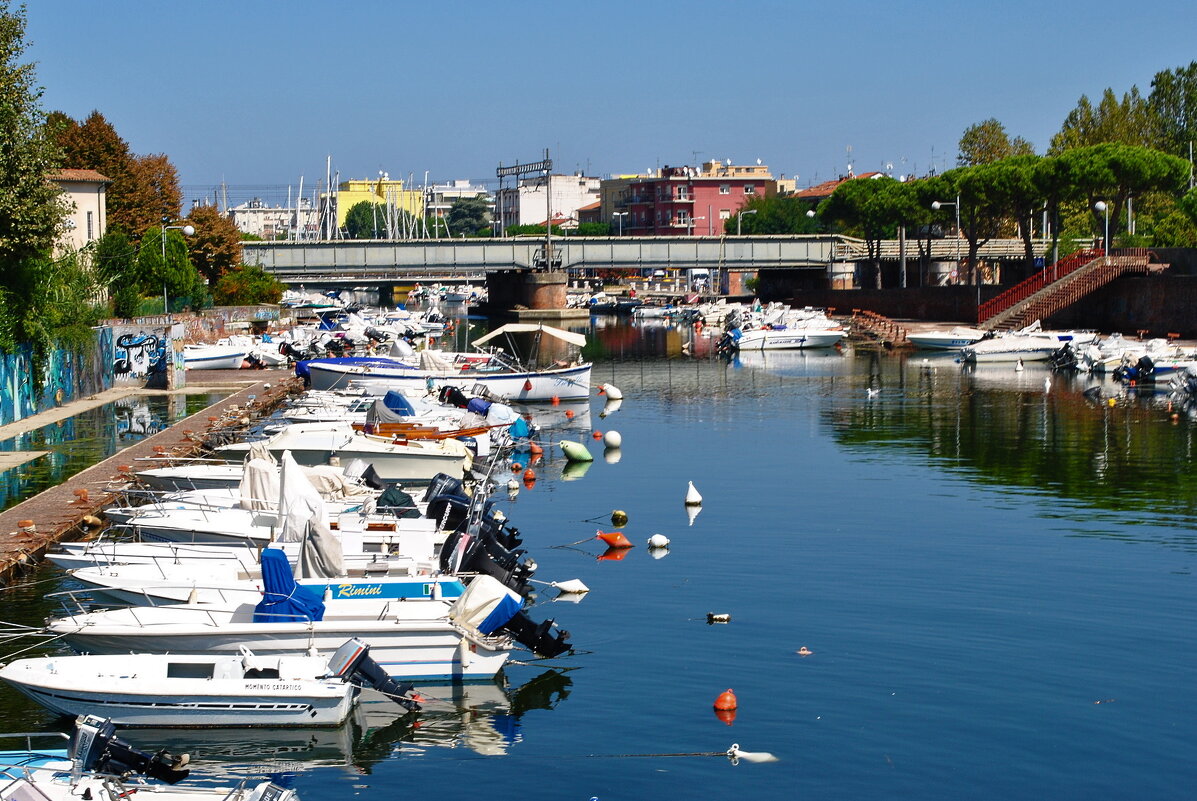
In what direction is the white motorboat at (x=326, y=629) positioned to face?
to the viewer's left

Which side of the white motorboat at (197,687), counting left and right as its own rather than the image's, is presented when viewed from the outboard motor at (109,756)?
left

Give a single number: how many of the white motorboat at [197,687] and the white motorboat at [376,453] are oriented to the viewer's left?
2

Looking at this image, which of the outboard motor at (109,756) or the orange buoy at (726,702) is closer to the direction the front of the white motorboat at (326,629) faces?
the outboard motor

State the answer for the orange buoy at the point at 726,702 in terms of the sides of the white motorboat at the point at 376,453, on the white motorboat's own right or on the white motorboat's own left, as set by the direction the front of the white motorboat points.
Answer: on the white motorboat's own left

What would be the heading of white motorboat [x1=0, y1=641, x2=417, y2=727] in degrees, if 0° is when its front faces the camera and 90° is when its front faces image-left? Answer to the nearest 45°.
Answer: approximately 90°

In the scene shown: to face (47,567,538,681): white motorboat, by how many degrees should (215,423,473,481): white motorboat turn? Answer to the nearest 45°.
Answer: approximately 90° to its left

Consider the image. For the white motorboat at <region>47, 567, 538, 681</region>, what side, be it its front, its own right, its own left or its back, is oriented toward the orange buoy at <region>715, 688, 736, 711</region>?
back
